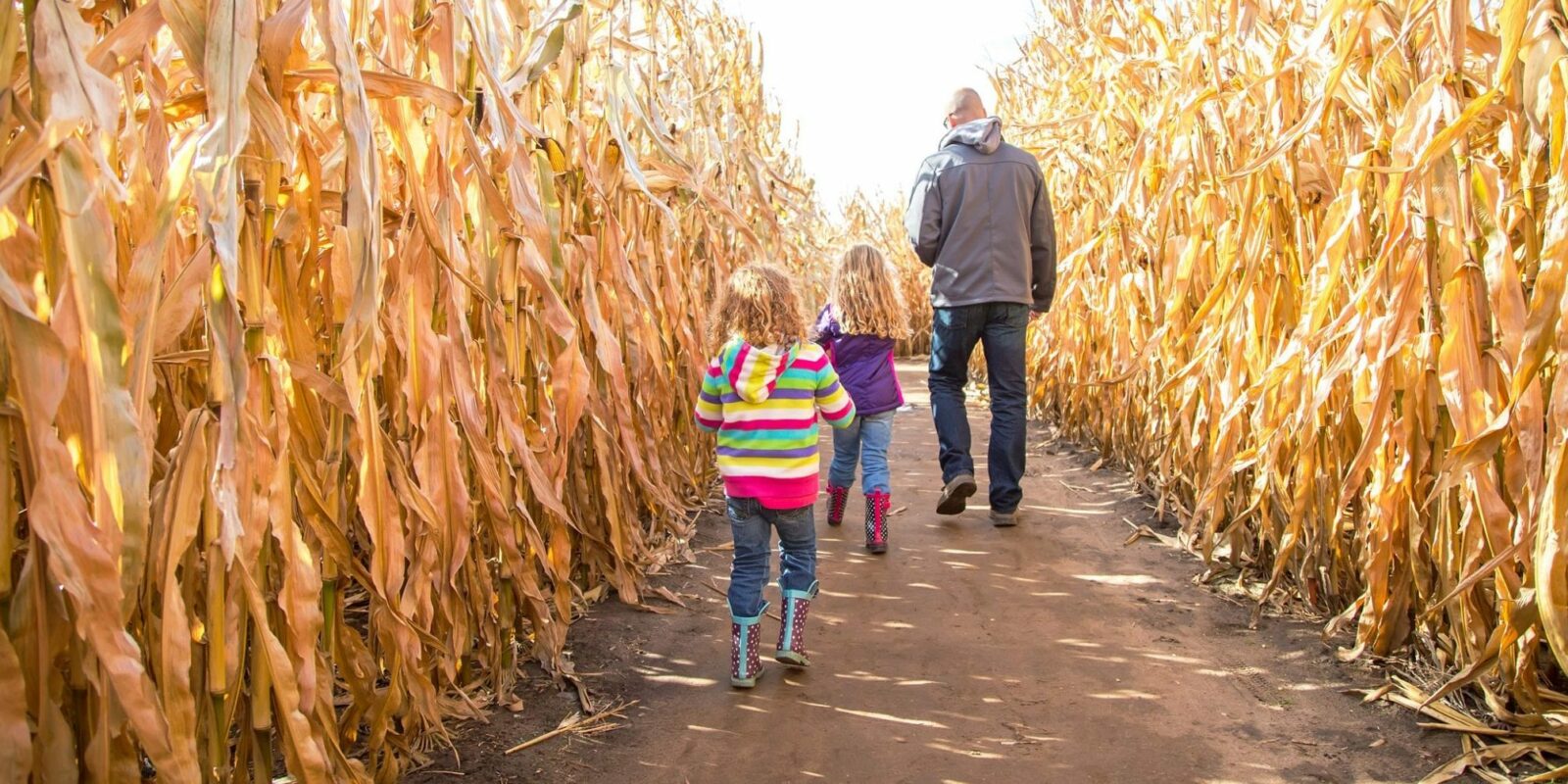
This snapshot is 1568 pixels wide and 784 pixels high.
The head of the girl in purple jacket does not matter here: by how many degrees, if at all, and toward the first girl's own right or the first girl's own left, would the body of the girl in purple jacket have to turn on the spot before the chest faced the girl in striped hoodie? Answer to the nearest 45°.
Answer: approximately 180°

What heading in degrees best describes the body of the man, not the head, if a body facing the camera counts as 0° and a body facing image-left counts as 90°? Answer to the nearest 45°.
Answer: approximately 180°

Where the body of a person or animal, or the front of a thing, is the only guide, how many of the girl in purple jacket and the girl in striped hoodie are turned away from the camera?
2

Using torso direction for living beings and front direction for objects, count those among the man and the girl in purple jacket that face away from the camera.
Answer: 2

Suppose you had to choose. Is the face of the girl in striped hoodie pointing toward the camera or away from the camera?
away from the camera

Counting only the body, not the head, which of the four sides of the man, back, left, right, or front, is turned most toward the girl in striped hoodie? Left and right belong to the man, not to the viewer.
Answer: back

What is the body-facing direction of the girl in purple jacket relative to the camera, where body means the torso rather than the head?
away from the camera

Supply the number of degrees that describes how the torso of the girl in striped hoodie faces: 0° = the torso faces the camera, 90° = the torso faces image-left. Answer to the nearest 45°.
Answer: approximately 180°

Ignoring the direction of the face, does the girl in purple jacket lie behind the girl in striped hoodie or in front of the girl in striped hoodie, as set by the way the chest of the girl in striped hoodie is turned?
in front

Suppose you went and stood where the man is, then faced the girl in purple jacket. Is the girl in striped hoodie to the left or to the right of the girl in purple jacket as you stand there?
left

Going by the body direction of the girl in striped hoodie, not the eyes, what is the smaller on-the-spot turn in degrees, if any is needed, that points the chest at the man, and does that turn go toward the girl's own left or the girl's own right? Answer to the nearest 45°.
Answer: approximately 45° to the girl's own right

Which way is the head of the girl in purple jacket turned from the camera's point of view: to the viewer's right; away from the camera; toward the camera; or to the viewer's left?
away from the camera
